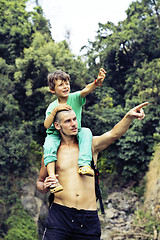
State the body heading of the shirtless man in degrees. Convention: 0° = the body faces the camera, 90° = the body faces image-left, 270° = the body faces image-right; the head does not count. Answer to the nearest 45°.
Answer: approximately 0°

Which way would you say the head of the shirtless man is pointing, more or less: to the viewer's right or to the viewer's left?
to the viewer's right
